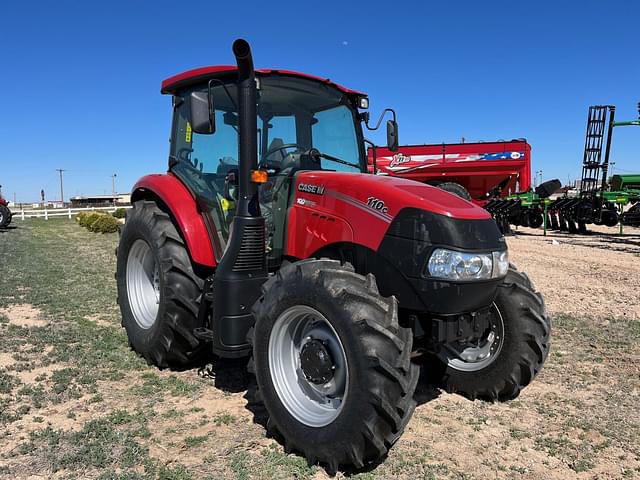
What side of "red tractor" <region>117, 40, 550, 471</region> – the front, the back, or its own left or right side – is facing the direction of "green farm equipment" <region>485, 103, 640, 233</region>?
left

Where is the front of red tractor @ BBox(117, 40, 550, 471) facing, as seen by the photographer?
facing the viewer and to the right of the viewer
